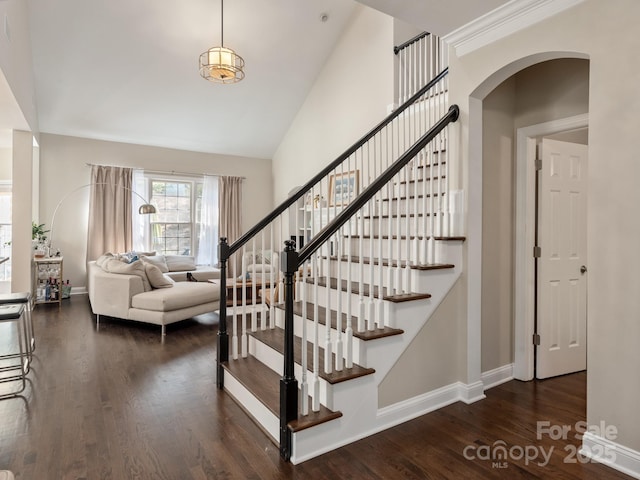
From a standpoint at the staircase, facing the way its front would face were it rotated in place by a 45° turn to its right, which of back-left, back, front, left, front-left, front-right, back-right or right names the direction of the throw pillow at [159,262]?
front-right

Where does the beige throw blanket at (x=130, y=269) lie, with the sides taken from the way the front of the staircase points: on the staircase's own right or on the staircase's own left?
on the staircase's own right

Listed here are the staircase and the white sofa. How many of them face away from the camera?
0

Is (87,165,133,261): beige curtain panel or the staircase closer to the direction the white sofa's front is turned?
the staircase

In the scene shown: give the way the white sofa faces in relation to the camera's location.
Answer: facing the viewer and to the right of the viewer

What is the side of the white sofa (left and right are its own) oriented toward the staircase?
front

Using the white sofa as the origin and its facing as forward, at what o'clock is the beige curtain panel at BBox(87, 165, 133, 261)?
The beige curtain panel is roughly at 7 o'clock from the white sofa.

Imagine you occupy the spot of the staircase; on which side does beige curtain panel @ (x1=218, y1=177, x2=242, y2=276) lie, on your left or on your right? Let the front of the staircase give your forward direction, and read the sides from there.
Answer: on your right

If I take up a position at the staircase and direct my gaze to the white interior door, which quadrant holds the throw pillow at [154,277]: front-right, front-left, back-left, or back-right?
back-left

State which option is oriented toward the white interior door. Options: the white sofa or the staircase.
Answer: the white sofa

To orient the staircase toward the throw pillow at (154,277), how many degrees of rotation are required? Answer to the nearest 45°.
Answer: approximately 90° to its right

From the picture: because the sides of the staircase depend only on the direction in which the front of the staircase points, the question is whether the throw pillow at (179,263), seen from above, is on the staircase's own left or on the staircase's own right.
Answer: on the staircase's own right

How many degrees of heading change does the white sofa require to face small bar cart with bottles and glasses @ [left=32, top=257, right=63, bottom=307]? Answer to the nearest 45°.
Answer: approximately 180°

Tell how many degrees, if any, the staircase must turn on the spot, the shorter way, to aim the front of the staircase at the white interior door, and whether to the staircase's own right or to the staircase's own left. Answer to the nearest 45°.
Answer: approximately 180°
